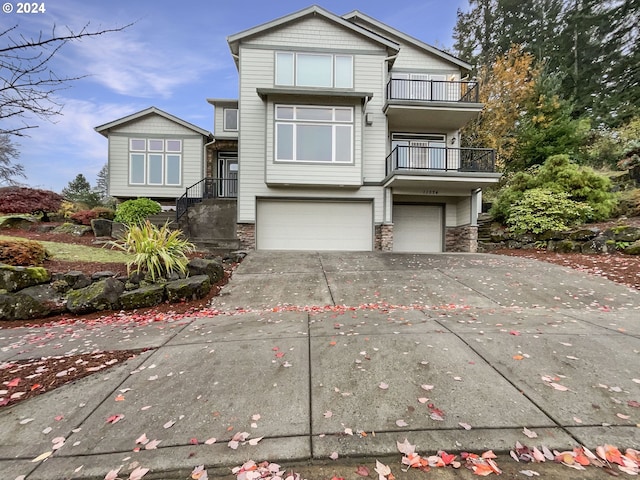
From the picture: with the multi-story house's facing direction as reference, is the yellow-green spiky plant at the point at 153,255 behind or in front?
in front

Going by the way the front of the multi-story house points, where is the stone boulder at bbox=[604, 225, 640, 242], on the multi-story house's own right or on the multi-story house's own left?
on the multi-story house's own left

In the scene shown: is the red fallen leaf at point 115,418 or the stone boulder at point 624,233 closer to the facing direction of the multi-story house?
the red fallen leaf

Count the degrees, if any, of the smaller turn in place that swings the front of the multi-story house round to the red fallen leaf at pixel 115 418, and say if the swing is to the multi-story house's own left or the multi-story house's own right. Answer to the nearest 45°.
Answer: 0° — it already faces it

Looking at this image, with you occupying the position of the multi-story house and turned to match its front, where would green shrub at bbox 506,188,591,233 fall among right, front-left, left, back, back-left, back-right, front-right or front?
left

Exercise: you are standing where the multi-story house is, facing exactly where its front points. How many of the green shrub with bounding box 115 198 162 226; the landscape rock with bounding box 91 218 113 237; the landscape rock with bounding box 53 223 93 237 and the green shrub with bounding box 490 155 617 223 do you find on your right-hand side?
3

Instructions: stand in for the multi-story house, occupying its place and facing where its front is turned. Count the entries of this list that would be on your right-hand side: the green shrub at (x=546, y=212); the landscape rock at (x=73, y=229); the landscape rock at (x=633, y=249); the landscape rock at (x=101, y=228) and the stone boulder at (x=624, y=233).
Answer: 2

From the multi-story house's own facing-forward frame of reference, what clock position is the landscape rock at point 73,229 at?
The landscape rock is roughly at 3 o'clock from the multi-story house.

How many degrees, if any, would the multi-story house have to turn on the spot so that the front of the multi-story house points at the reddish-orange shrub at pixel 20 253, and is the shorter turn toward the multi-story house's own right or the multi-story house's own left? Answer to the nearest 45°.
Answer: approximately 45° to the multi-story house's own right

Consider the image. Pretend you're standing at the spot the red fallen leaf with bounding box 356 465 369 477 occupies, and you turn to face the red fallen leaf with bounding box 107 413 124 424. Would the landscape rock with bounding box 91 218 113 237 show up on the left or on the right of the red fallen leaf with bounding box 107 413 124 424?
right

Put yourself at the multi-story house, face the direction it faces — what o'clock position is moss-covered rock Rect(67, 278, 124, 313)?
The moss-covered rock is roughly at 1 o'clock from the multi-story house.

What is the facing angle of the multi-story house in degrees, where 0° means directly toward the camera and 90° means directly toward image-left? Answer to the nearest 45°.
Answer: approximately 0°

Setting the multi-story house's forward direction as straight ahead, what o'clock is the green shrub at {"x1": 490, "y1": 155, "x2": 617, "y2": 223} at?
The green shrub is roughly at 9 o'clock from the multi-story house.

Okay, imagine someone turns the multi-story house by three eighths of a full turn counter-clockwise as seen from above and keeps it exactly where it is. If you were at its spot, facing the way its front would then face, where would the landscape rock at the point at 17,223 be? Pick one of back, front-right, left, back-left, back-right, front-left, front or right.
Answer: back-left
